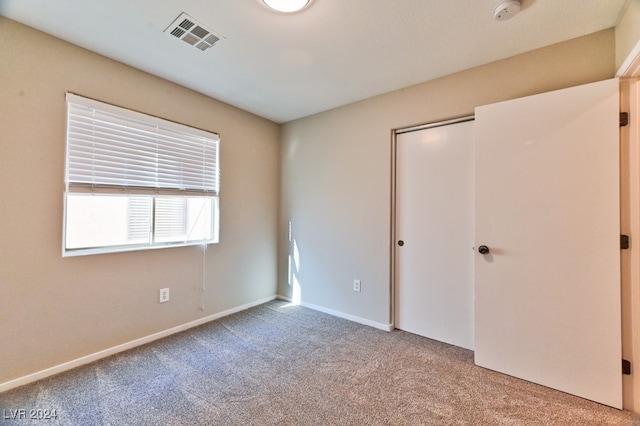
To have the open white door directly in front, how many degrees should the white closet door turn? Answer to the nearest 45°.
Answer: approximately 90° to its left

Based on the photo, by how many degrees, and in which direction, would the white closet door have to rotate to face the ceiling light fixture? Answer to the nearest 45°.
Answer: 0° — it already faces it

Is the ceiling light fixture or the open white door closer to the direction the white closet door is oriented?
the ceiling light fixture

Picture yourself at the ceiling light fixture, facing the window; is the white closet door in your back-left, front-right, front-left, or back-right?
back-right

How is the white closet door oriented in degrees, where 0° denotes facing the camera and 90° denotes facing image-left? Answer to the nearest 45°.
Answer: approximately 45°

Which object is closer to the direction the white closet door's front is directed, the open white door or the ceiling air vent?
the ceiling air vent
